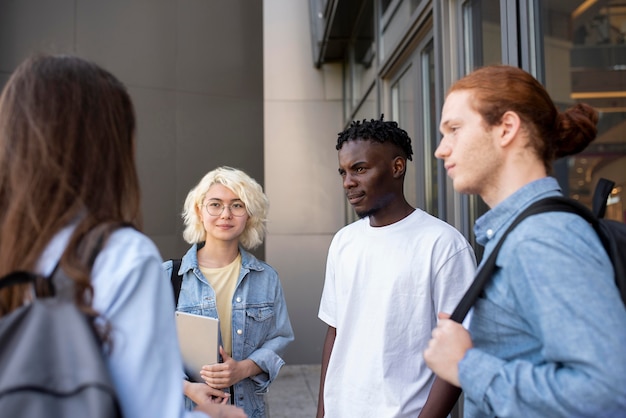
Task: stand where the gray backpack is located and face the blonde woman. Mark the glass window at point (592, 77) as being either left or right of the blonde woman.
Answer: right

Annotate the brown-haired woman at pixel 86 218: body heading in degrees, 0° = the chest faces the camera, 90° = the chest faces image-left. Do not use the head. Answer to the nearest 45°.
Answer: approximately 225°

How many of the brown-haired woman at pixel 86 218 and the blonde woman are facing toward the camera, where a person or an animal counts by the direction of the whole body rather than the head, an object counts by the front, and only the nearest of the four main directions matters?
1

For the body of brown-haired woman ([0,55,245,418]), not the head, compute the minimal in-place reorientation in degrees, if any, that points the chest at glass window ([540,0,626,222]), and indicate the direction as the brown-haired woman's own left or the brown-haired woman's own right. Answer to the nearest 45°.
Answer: approximately 45° to the brown-haired woman's own right

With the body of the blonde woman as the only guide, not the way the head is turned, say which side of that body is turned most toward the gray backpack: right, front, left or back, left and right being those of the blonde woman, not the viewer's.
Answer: front

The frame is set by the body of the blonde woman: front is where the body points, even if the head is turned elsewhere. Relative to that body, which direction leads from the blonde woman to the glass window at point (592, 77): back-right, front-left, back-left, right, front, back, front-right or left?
front-left

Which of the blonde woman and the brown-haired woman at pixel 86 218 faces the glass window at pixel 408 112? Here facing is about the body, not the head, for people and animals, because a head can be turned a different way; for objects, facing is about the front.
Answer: the brown-haired woman

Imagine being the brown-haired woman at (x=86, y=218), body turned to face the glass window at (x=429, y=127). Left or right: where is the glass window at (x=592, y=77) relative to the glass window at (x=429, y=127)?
right

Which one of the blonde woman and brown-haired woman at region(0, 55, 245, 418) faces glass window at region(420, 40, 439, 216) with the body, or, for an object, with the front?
the brown-haired woman

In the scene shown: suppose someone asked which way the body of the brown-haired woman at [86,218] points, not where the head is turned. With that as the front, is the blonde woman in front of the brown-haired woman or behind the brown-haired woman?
in front

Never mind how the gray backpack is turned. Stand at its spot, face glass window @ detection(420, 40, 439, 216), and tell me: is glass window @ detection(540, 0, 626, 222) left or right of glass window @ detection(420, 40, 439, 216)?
right

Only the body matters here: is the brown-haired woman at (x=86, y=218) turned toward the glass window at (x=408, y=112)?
yes
